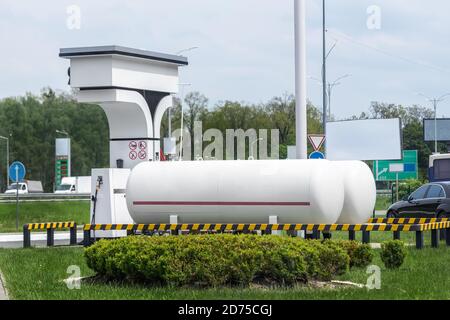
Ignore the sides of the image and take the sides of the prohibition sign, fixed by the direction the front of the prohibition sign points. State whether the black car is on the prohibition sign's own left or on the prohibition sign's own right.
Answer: on the prohibition sign's own left

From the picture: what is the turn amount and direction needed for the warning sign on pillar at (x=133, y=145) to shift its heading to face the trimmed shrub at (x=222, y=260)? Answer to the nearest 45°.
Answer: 0° — it already faces it

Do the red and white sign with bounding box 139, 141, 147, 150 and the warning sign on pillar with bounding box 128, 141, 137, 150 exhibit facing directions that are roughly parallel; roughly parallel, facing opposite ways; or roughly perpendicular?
roughly parallel

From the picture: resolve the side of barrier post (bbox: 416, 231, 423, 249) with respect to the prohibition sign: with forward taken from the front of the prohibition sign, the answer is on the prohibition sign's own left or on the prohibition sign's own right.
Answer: on the prohibition sign's own left

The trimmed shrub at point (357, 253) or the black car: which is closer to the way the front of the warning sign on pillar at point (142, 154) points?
the trimmed shrub

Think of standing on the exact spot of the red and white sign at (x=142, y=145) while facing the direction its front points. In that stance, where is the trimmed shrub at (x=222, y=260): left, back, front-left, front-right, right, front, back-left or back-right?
front

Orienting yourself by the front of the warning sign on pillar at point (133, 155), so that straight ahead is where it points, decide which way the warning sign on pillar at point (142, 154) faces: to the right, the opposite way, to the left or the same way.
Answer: the same way

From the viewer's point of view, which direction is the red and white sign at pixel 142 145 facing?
toward the camera

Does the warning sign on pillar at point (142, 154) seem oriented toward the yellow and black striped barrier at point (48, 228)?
no

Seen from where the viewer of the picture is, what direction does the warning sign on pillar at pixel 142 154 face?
facing the viewer

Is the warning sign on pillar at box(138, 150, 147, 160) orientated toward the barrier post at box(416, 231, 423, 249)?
no

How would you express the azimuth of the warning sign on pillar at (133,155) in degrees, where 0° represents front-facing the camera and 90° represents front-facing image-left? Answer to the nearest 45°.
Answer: approximately 0°

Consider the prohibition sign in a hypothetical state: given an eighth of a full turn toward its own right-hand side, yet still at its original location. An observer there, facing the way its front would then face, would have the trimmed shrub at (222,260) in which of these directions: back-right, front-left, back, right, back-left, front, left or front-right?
front-left

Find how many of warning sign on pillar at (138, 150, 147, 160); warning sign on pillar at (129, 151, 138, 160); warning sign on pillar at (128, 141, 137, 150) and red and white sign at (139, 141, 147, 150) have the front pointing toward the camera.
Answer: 4

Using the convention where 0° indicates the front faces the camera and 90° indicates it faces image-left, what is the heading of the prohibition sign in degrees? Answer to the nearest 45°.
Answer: approximately 0°
